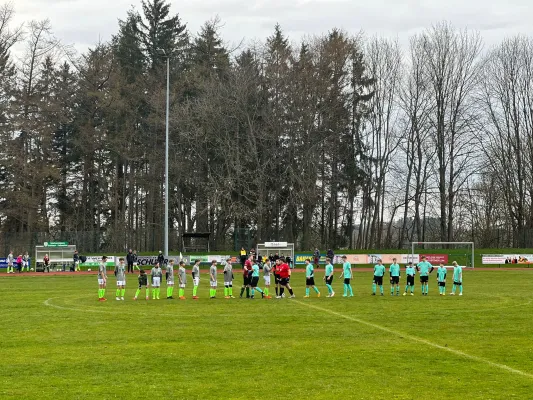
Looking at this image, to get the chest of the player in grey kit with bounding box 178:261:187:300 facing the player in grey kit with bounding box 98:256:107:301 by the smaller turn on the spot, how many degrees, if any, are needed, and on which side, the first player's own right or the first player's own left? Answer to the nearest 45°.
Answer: approximately 135° to the first player's own right

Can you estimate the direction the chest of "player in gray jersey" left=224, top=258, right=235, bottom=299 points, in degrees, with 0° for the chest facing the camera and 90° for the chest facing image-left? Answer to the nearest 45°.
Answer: approximately 315°

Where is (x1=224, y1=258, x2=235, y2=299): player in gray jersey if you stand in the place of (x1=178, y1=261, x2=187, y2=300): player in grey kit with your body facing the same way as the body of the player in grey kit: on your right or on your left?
on your left
